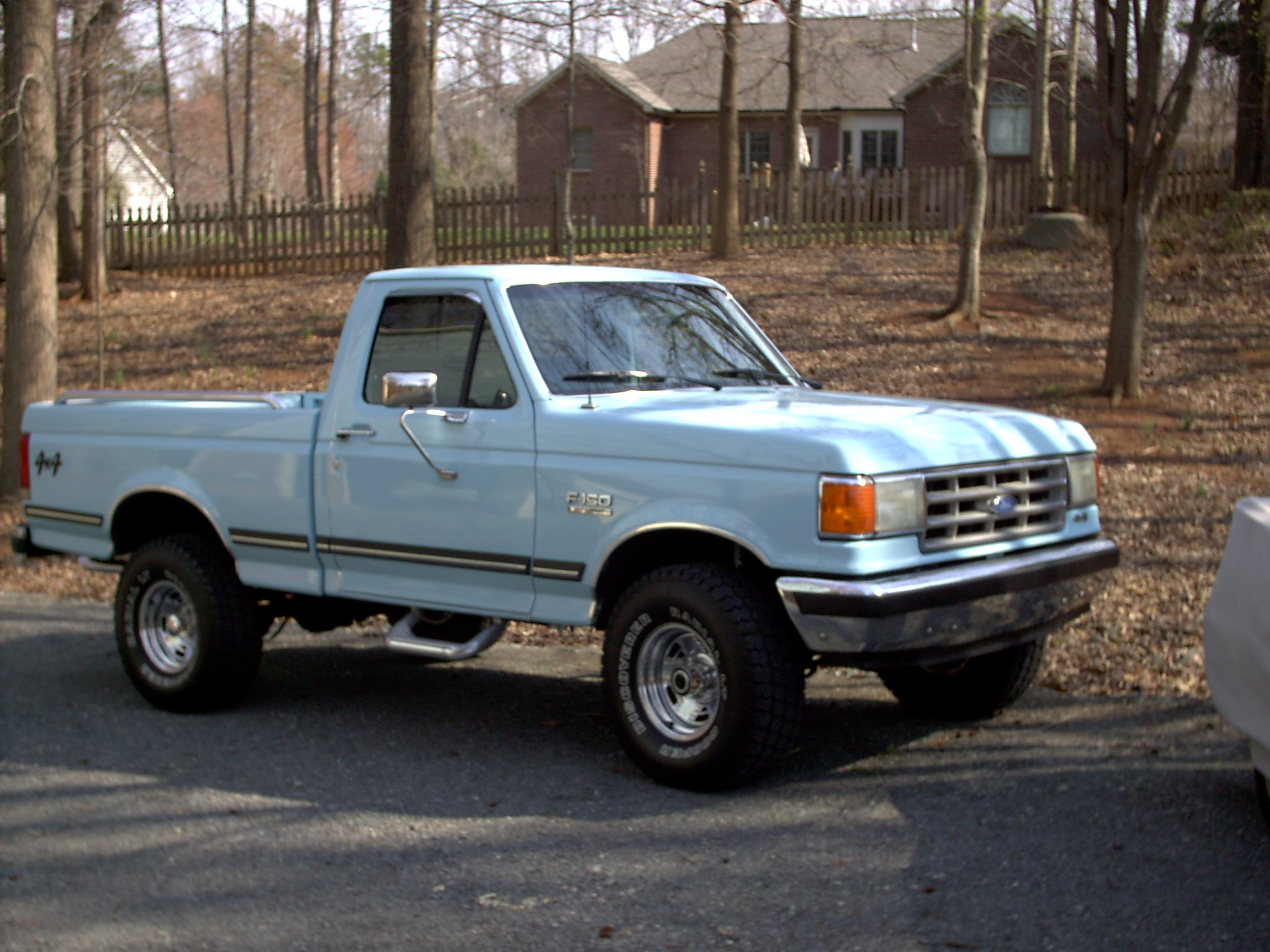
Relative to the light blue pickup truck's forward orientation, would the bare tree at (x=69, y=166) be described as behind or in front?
behind

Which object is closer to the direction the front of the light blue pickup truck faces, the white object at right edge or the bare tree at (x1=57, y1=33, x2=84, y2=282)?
the white object at right edge

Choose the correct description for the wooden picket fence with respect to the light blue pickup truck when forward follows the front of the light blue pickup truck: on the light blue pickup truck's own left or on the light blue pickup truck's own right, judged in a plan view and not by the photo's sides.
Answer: on the light blue pickup truck's own left

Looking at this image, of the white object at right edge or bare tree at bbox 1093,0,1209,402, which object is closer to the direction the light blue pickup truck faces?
the white object at right edge

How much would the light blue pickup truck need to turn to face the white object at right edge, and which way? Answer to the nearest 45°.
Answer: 0° — it already faces it

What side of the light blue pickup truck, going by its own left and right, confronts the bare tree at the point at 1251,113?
left

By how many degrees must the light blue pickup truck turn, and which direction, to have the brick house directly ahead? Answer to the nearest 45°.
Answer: approximately 135° to its left

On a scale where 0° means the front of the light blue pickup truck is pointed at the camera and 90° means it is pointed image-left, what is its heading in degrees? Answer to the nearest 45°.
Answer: approximately 315°

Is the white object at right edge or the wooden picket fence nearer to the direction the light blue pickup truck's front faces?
the white object at right edge
